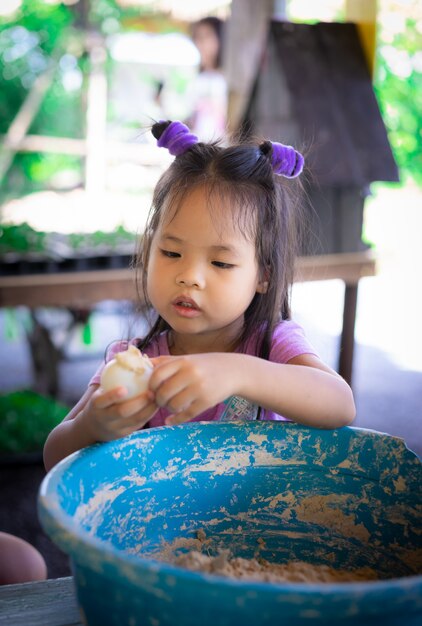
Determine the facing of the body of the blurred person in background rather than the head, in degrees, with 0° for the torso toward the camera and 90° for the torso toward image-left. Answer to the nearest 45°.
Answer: approximately 45°

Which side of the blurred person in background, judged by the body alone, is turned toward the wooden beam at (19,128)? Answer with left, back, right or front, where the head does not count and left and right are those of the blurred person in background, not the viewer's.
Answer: right

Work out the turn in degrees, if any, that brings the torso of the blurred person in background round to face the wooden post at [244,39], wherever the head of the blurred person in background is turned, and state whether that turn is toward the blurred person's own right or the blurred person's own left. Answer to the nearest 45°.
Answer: approximately 45° to the blurred person's own left

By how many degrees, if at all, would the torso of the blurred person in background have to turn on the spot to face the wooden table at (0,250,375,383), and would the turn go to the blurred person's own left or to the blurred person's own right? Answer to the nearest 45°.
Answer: approximately 45° to the blurred person's own left

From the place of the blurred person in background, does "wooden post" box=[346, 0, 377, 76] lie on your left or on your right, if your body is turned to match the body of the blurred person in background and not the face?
on your left

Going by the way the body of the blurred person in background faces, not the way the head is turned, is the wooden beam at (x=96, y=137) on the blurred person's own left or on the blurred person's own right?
on the blurred person's own right

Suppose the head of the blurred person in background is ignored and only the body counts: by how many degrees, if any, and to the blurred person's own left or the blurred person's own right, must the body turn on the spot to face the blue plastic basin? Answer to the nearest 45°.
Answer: approximately 45° to the blurred person's own left

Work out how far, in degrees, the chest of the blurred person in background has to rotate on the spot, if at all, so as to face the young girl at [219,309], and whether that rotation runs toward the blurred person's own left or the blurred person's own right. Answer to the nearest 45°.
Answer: approximately 45° to the blurred person's own left

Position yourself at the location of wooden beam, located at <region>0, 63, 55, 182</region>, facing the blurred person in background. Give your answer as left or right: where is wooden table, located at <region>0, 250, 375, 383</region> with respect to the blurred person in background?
right
